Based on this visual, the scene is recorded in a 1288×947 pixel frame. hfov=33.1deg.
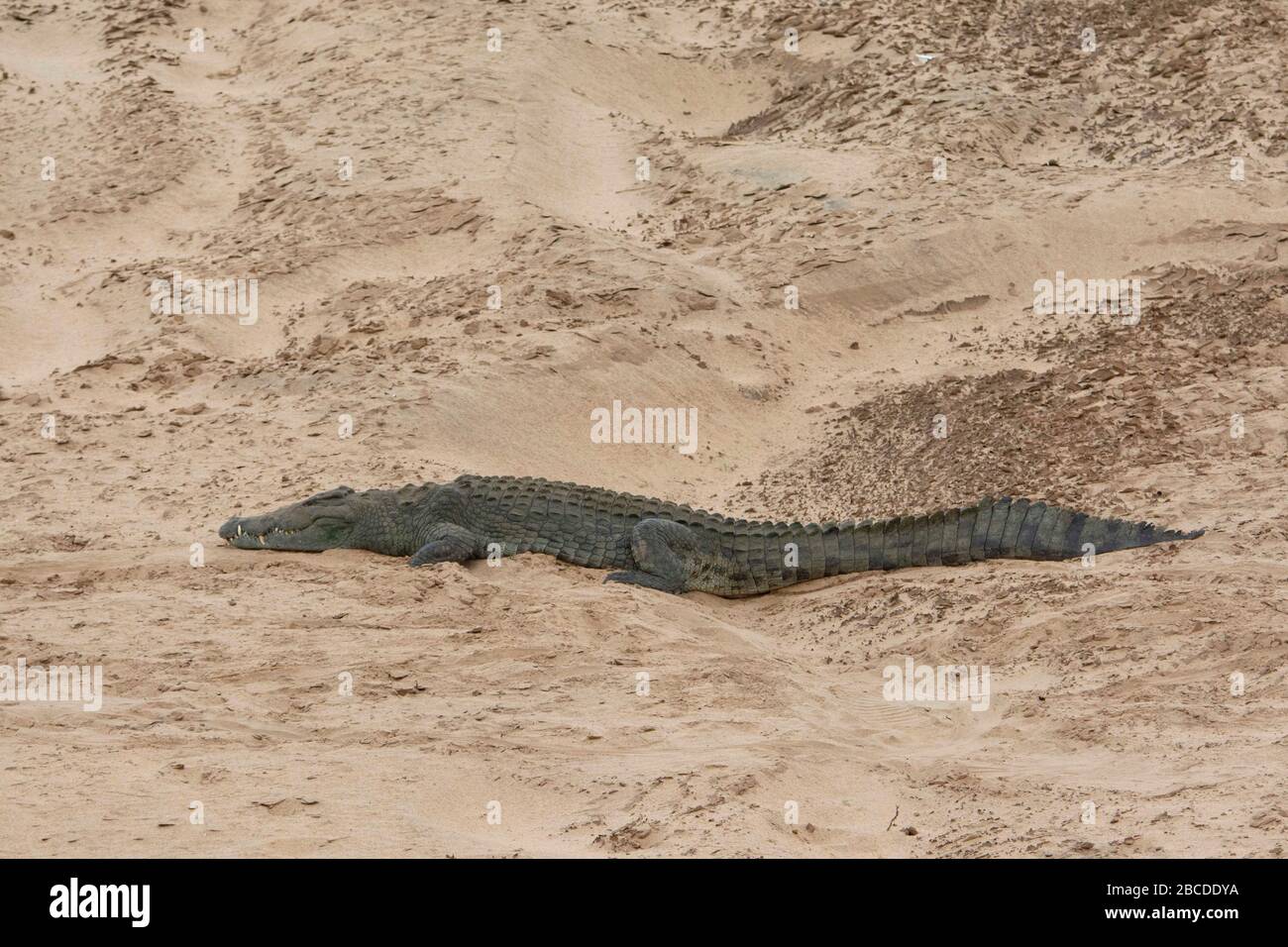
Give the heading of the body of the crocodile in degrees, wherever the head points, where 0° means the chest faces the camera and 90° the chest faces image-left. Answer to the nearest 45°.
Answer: approximately 90°
